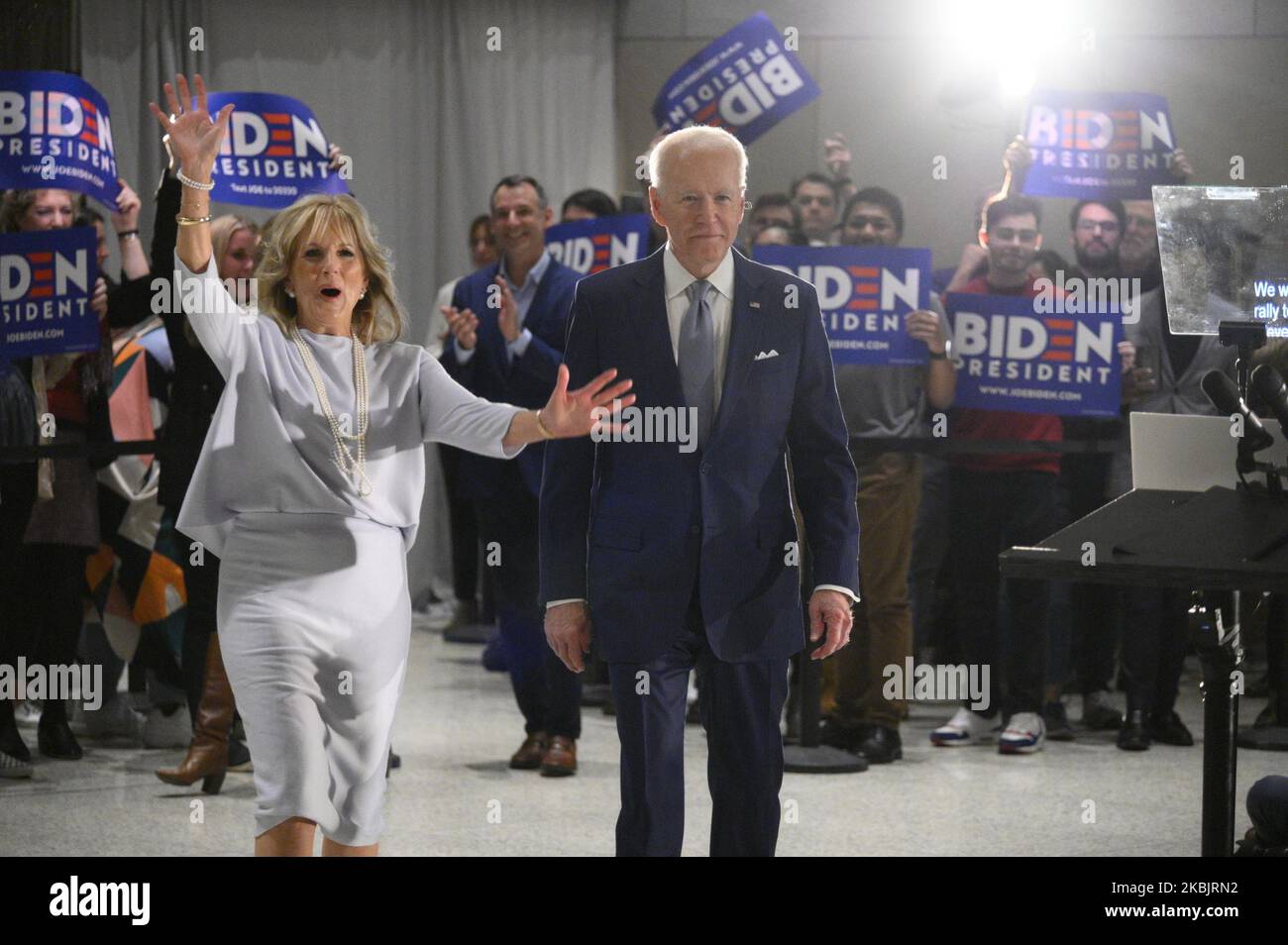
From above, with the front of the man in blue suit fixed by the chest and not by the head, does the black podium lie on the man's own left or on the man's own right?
on the man's own left

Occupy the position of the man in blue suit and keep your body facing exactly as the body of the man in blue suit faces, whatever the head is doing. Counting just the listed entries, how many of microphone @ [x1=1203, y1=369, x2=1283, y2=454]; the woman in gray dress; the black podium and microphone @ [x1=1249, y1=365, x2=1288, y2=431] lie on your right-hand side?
1

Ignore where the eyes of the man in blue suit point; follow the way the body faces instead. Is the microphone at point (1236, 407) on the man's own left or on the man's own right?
on the man's own left

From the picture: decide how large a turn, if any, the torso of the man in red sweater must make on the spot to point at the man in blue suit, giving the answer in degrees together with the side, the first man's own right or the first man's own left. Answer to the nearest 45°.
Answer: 0° — they already face them

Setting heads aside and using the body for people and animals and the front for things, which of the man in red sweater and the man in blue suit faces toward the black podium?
the man in red sweater

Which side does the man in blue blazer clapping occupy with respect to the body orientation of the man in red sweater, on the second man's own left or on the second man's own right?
on the second man's own right

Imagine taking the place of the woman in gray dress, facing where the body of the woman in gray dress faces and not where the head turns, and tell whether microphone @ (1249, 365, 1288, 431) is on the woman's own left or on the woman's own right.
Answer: on the woman's own left

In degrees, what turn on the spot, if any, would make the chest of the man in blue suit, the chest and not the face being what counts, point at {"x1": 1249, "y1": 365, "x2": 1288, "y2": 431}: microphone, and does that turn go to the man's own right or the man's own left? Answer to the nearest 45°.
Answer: approximately 90° to the man's own left

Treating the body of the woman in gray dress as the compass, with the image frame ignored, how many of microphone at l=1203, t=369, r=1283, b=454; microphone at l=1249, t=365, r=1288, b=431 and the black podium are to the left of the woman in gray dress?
3

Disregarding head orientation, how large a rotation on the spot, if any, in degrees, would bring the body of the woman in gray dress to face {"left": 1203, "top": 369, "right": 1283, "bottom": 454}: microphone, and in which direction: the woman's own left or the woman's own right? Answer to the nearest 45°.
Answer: approximately 90° to the woman's own left

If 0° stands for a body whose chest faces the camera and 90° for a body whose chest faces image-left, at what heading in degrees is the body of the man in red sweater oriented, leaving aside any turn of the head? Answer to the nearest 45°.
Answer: approximately 0°
